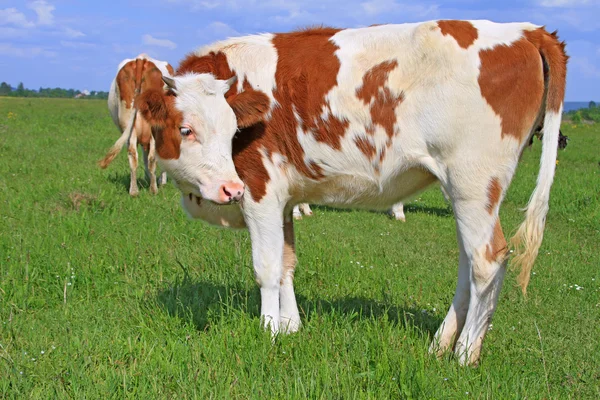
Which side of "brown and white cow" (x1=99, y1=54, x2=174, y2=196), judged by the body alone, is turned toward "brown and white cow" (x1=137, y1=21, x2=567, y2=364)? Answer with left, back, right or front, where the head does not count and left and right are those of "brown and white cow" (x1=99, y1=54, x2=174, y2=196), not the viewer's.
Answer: back

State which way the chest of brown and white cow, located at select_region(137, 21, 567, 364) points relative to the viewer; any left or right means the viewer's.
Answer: facing to the left of the viewer

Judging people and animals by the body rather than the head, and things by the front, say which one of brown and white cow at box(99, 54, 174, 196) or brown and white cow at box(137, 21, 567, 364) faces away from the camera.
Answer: brown and white cow at box(99, 54, 174, 196)

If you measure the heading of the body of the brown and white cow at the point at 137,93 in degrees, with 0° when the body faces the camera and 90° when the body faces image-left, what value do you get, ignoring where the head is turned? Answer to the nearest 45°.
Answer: approximately 180°

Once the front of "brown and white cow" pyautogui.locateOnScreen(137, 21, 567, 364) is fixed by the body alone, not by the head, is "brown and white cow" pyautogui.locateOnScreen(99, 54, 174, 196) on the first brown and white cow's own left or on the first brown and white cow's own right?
on the first brown and white cow's own right

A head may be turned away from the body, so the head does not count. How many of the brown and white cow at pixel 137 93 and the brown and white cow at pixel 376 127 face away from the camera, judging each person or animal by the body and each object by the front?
1

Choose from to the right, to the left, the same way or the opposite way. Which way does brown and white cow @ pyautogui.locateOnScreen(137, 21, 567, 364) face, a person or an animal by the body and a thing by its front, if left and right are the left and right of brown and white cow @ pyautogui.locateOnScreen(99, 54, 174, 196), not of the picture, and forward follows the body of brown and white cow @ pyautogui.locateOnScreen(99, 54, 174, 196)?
to the left
